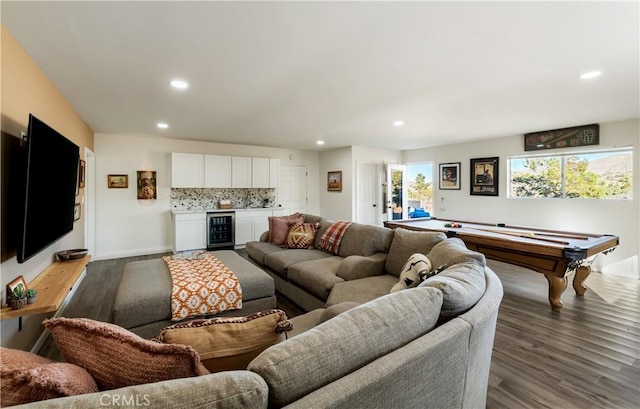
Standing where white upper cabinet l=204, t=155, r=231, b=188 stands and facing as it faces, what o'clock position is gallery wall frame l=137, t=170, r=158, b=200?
The gallery wall frame is roughly at 3 o'clock from the white upper cabinet.

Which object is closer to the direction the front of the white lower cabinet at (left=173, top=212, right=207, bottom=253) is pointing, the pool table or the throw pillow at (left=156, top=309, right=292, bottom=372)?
the throw pillow

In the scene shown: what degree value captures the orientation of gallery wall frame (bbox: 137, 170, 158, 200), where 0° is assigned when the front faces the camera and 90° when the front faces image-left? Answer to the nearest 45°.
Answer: approximately 0°

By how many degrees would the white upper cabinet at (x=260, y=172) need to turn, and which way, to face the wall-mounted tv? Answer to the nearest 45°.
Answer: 0° — it already faces it

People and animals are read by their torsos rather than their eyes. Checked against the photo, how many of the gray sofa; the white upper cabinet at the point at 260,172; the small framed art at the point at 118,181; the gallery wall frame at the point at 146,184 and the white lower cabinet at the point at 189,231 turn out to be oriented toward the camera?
4

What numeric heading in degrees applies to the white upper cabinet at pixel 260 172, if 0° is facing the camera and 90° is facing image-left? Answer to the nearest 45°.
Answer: approximately 0°
